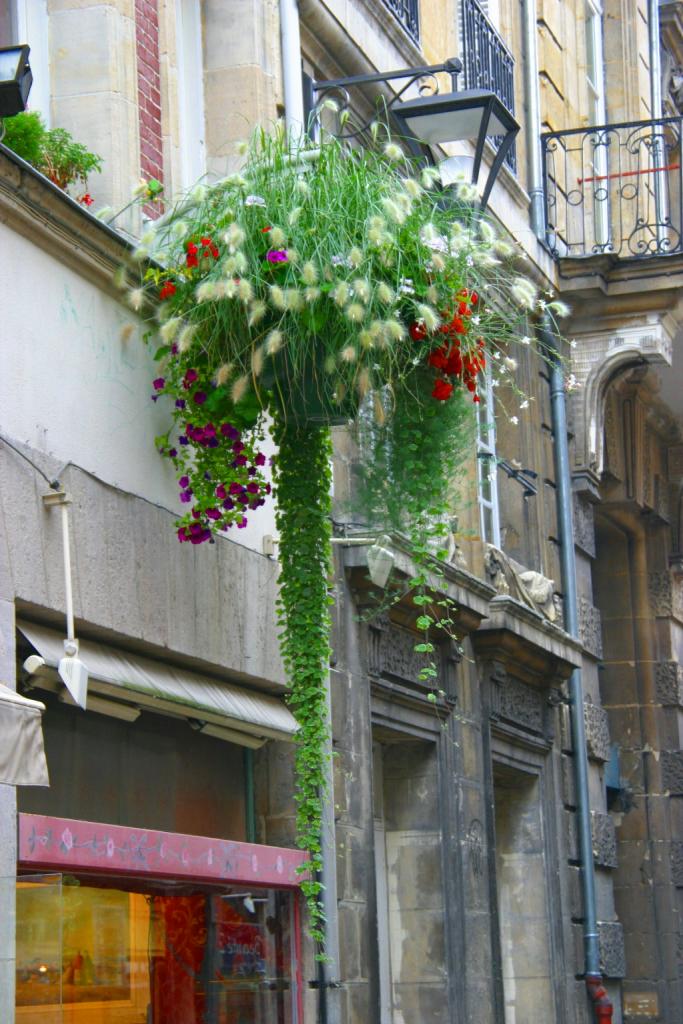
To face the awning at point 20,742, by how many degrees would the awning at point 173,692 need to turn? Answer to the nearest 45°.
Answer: approximately 45° to its right

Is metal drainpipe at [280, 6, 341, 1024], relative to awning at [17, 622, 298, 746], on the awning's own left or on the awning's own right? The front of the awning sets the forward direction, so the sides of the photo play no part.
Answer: on the awning's own left

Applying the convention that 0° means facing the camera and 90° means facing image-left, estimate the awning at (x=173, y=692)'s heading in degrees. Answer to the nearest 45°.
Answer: approximately 315°

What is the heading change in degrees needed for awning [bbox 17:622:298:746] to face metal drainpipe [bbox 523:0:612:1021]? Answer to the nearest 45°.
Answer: approximately 90° to its left
